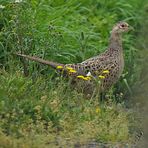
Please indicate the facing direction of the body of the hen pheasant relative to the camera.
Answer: to the viewer's right
